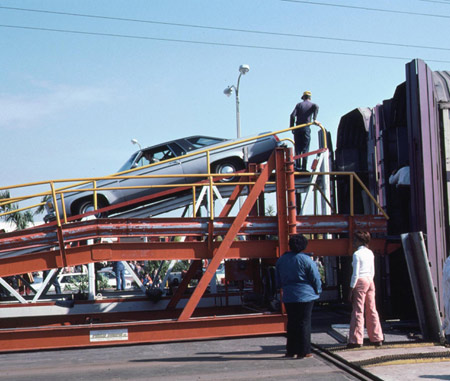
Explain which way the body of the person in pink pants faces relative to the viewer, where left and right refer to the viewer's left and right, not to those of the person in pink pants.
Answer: facing away from the viewer and to the left of the viewer

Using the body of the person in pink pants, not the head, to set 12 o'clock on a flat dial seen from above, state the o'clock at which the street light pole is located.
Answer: The street light pole is roughly at 1 o'clock from the person in pink pants.

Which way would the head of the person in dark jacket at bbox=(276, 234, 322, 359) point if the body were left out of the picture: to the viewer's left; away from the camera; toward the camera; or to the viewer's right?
away from the camera

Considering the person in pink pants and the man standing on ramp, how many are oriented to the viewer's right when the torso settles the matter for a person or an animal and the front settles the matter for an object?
0

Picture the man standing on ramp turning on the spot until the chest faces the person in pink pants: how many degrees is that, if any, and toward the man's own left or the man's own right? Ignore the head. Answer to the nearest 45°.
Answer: approximately 180°

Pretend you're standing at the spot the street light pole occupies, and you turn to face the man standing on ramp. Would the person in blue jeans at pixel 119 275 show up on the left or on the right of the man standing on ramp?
right

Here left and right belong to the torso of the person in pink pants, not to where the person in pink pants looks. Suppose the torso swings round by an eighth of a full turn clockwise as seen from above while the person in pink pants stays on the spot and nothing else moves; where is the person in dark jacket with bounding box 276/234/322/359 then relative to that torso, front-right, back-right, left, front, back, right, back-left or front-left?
back-left
